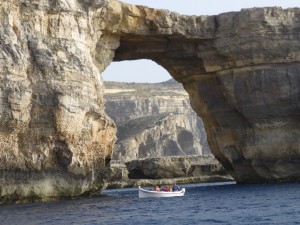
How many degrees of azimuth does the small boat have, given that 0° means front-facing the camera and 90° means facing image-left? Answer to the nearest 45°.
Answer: approximately 90°
